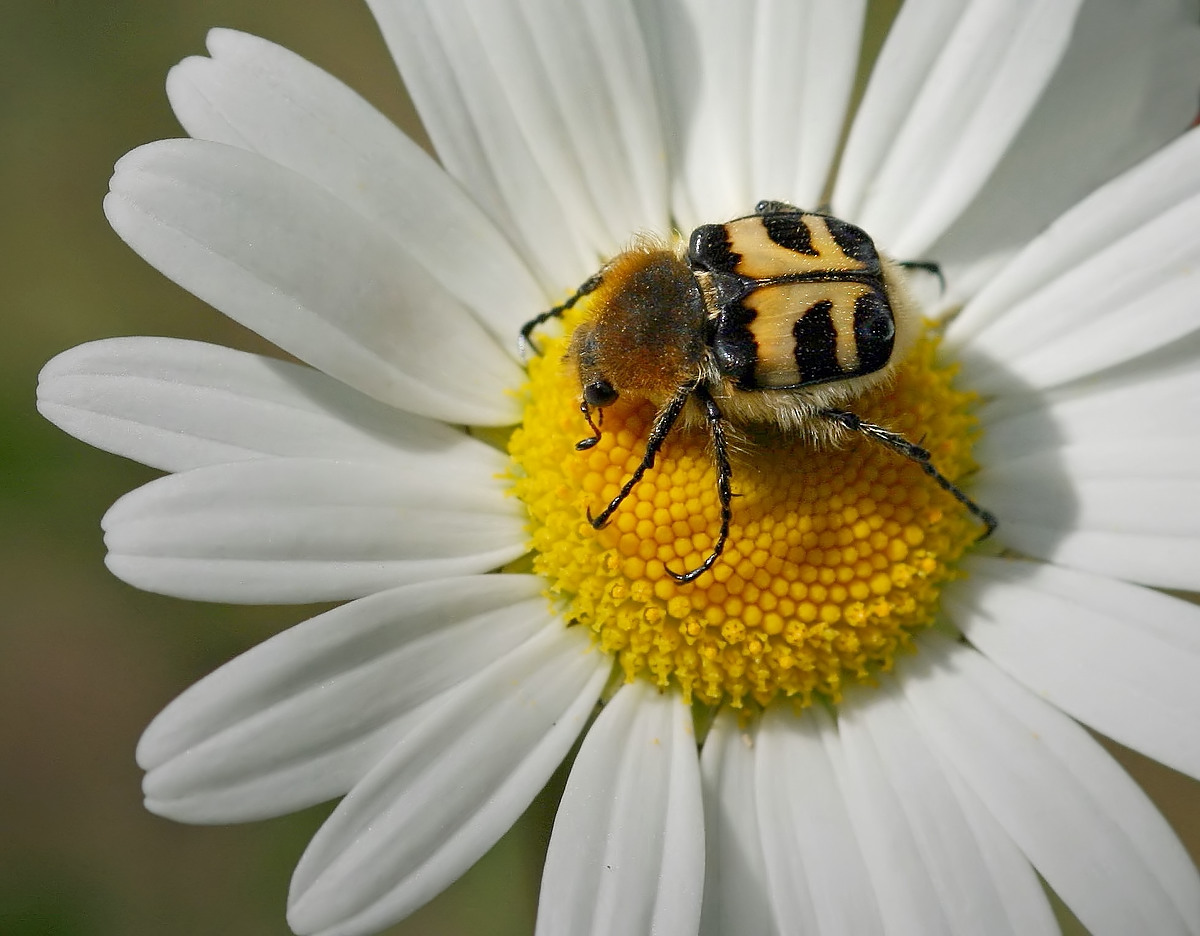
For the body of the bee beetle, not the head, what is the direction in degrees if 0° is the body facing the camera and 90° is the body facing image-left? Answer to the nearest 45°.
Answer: approximately 90°
